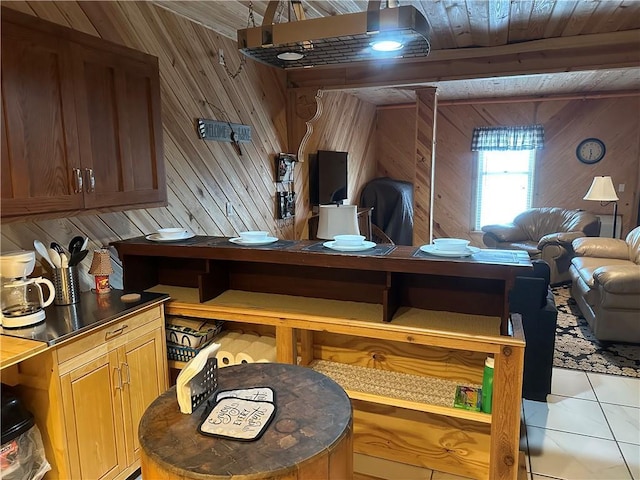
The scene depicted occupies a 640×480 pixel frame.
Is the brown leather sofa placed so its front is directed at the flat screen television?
yes

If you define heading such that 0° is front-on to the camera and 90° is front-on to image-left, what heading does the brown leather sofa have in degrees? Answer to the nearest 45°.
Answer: approximately 90°

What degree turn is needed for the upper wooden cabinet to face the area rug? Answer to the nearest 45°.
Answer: approximately 45° to its left

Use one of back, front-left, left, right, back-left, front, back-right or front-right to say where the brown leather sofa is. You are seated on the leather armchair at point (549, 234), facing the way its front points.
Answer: front-left

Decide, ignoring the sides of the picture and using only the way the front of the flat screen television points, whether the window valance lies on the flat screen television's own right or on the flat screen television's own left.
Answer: on the flat screen television's own left

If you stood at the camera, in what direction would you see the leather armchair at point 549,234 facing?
facing the viewer and to the left of the viewer

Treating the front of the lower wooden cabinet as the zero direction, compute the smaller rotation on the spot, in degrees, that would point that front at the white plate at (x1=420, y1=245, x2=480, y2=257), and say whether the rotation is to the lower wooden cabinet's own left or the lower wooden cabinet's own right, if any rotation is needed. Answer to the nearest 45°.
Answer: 0° — it already faces it

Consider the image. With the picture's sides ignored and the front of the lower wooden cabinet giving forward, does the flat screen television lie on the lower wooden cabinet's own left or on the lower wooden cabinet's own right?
on the lower wooden cabinet's own left

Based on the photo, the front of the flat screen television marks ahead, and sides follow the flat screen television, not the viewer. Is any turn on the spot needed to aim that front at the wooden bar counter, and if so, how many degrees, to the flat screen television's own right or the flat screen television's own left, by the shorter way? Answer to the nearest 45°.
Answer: approximately 45° to the flat screen television's own right

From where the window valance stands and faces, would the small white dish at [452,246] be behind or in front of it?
in front

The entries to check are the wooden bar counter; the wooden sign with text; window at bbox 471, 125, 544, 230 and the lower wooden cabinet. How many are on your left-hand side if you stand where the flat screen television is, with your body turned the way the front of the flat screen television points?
1

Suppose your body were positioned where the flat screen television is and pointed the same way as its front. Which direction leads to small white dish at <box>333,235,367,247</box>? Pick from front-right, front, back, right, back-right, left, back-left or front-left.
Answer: front-right

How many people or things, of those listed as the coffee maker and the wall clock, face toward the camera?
1

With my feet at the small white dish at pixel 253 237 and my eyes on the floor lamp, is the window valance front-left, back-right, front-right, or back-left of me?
front-left

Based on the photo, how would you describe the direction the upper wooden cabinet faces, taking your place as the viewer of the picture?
facing the viewer and to the right of the viewer
